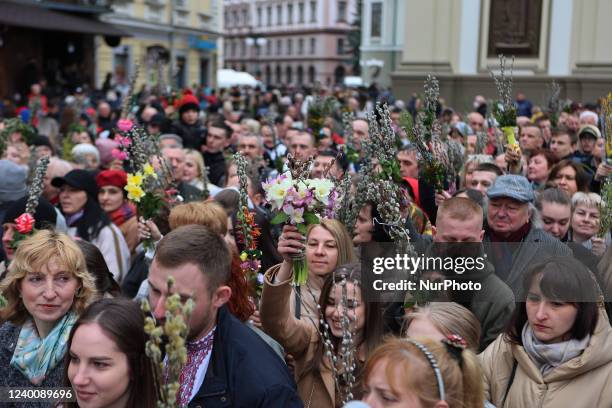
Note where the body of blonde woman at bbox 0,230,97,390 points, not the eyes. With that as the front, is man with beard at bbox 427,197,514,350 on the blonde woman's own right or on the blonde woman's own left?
on the blonde woman's own left

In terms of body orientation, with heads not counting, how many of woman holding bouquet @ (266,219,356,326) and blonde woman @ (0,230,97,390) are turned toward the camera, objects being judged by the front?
2

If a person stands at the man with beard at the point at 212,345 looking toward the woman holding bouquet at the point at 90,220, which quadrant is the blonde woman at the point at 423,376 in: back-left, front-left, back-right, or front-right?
back-right

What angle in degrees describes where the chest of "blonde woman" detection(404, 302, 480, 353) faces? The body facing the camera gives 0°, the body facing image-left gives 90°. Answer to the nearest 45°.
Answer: approximately 45°

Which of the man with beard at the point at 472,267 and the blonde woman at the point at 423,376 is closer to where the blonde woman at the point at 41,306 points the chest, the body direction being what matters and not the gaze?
the blonde woman

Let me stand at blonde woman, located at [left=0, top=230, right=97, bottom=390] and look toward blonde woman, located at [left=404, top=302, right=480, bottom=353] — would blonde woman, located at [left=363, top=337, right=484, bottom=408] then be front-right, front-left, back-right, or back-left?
front-right

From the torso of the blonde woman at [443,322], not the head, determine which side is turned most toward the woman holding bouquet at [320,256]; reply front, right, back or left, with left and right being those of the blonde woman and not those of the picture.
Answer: right

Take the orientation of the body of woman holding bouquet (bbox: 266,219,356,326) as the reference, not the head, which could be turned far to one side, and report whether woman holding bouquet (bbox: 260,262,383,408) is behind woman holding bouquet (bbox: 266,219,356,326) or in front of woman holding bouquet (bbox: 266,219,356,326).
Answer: in front

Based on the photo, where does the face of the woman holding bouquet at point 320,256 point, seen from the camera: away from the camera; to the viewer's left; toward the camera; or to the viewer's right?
toward the camera

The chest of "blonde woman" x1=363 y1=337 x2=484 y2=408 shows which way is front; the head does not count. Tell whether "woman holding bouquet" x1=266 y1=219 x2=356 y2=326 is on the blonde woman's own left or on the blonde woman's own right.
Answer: on the blonde woman's own right

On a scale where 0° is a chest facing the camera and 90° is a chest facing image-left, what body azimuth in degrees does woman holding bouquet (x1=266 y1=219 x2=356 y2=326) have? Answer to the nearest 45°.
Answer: approximately 0°

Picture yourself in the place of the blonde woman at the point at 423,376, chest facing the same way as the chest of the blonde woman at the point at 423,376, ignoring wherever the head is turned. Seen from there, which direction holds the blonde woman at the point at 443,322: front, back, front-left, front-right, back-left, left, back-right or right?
back-right

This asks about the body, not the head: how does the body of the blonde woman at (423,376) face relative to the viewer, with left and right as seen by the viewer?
facing the viewer and to the left of the viewer

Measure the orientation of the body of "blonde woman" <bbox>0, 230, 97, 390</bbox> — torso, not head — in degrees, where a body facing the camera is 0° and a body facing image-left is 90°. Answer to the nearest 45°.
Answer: approximately 0°

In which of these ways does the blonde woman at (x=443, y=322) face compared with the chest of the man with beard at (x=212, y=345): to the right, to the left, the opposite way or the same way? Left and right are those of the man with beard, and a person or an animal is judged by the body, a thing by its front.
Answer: the same way

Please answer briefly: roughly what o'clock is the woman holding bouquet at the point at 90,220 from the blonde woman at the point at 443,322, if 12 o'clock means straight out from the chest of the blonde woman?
The woman holding bouquet is roughly at 3 o'clock from the blonde woman.

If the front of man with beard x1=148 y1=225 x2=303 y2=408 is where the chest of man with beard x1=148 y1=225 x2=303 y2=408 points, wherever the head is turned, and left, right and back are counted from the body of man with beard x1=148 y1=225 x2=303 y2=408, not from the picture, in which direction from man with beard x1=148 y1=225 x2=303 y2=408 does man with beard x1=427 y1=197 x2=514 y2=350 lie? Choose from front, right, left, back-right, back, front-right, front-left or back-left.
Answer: back

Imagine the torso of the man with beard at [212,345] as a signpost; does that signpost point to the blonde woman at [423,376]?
no
